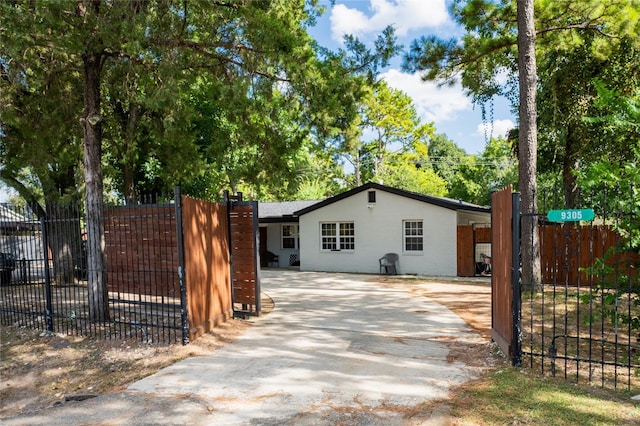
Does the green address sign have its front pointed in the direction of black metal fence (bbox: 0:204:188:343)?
no

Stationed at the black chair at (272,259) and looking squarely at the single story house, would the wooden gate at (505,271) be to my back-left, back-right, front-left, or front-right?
front-right

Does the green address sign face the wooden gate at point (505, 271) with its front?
no

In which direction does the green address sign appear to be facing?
toward the camera

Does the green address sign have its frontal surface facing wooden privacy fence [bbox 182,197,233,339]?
no

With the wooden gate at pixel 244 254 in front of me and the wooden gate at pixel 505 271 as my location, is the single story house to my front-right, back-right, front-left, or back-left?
front-right

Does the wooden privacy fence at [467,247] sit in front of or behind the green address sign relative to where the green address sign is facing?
behind

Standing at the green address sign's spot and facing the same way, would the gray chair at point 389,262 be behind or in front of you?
behind
